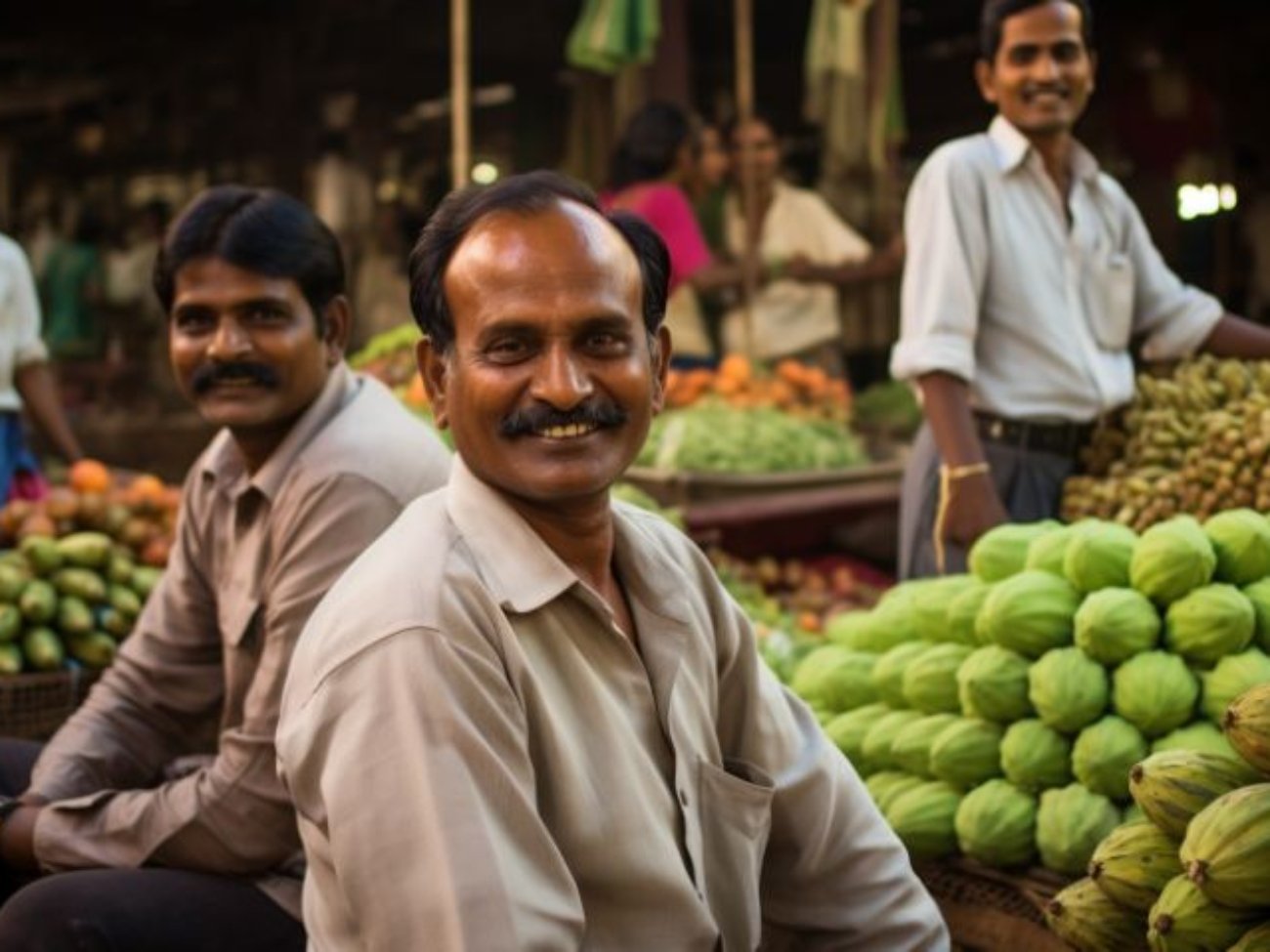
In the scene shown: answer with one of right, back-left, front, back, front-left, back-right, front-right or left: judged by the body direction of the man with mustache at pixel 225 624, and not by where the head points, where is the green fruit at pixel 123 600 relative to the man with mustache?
back-right

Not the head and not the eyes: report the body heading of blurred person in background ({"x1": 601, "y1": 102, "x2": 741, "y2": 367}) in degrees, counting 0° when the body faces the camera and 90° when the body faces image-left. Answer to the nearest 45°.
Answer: approximately 270°

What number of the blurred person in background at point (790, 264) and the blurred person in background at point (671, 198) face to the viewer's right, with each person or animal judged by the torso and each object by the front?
1

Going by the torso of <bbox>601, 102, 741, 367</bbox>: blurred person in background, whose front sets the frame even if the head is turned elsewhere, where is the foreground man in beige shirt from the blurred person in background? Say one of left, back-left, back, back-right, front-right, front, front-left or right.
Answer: right

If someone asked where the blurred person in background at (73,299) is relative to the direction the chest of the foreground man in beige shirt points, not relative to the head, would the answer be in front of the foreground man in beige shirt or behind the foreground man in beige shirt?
behind

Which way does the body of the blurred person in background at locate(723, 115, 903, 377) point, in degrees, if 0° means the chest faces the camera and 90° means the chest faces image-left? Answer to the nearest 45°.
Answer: approximately 45°

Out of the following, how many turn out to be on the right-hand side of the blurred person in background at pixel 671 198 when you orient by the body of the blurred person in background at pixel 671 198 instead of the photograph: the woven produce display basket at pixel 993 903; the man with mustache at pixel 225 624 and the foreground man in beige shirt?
3

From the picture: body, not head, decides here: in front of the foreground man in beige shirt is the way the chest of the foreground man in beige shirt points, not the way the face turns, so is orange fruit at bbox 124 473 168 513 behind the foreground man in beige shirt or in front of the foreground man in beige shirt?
behind

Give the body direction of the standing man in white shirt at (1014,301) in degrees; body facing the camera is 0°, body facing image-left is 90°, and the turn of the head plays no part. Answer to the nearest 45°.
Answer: approximately 315°
